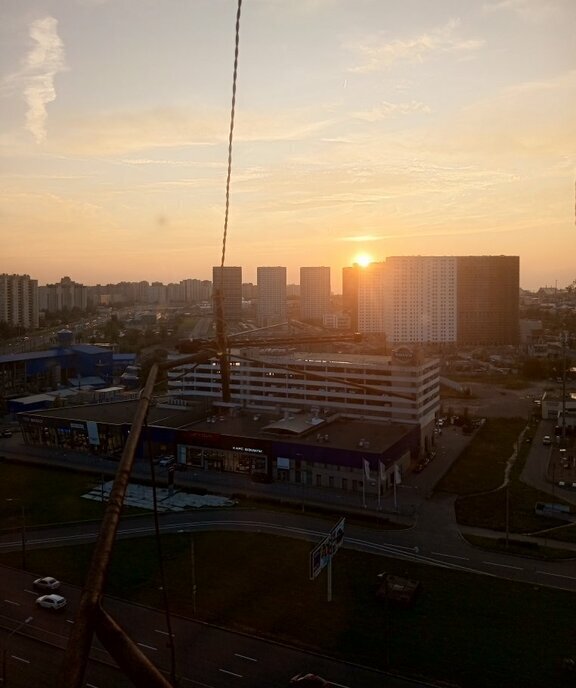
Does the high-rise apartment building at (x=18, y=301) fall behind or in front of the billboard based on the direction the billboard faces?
behind

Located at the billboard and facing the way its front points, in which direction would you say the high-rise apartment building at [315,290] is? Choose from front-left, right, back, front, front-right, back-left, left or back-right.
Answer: back-left

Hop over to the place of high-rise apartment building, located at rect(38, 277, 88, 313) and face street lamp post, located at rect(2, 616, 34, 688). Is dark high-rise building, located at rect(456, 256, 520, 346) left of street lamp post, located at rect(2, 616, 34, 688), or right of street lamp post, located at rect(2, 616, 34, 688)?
left

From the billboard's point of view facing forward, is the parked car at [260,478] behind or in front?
behind

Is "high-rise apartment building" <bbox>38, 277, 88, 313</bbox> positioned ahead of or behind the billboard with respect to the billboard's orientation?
behind
